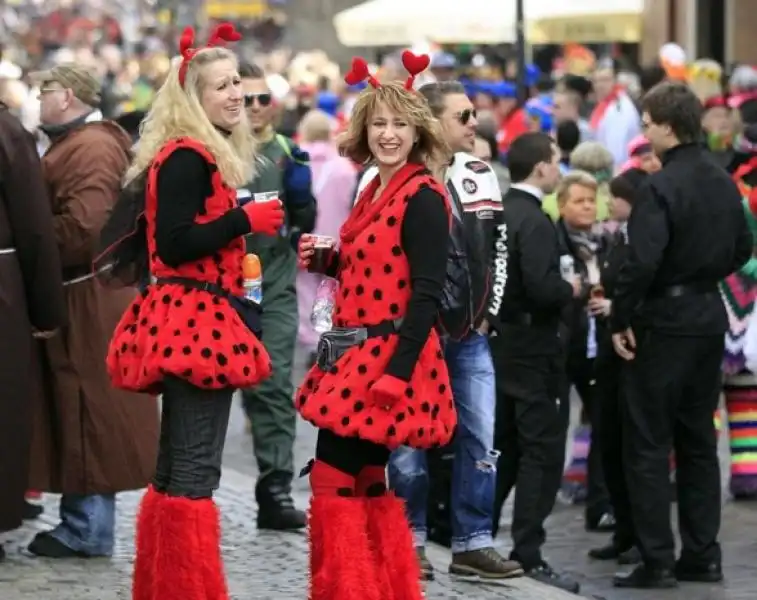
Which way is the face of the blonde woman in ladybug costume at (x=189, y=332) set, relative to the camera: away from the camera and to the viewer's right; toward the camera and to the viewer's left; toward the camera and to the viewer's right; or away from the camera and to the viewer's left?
toward the camera and to the viewer's right

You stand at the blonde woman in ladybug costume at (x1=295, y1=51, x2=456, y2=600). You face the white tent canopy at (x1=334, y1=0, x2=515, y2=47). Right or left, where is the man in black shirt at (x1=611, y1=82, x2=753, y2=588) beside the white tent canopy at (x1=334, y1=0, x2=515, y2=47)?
right

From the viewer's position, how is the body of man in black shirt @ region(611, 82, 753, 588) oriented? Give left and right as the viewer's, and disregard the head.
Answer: facing away from the viewer and to the left of the viewer

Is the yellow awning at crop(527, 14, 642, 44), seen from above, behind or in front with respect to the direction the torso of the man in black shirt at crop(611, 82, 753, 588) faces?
in front

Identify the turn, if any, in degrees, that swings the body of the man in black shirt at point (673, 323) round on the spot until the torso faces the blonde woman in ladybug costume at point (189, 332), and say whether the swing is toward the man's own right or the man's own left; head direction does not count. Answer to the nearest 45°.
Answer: approximately 90° to the man's own left

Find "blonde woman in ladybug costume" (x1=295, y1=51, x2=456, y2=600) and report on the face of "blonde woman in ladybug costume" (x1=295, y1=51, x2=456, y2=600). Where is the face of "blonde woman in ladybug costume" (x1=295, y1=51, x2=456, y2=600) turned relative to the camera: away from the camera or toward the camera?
toward the camera

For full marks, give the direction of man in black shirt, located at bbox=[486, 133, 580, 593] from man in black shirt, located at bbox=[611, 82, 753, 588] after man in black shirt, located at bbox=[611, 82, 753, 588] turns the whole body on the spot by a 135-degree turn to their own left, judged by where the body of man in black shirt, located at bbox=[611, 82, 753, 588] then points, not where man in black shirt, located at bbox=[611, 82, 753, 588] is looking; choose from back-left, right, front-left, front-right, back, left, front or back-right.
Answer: right

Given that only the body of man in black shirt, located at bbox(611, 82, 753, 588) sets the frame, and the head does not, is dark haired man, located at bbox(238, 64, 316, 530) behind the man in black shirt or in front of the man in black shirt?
in front

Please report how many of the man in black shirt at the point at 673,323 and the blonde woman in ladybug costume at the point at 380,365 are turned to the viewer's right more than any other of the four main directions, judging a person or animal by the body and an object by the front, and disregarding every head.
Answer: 0

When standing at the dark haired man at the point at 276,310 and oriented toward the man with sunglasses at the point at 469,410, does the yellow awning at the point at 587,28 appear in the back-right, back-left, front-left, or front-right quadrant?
back-left

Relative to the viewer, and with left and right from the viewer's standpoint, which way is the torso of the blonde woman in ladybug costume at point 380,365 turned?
facing the viewer and to the left of the viewer

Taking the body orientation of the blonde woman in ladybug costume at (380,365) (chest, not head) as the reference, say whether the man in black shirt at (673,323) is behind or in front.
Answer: behind

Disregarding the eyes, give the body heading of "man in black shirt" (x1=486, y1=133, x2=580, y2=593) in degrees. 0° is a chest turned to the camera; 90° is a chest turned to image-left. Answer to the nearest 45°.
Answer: approximately 270°
